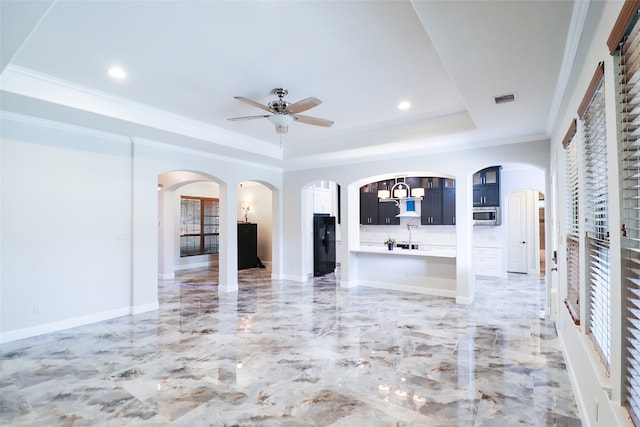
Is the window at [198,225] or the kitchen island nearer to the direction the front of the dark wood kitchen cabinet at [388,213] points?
the kitchen island

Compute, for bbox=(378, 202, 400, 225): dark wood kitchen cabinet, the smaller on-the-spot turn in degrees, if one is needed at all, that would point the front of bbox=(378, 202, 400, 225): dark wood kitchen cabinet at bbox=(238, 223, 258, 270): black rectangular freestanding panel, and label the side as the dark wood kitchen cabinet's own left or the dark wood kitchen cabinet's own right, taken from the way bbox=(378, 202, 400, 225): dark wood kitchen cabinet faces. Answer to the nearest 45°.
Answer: approximately 90° to the dark wood kitchen cabinet's own right

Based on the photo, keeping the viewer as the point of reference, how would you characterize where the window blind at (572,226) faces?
facing to the left of the viewer

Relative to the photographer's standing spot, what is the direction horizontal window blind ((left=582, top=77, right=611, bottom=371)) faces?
facing to the left of the viewer

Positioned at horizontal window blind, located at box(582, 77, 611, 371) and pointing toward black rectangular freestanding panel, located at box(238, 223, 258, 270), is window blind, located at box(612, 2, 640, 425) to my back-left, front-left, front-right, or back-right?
back-left

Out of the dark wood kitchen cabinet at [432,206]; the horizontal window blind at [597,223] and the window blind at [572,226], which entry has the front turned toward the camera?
the dark wood kitchen cabinet

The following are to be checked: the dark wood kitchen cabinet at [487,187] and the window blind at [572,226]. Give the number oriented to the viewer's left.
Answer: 1

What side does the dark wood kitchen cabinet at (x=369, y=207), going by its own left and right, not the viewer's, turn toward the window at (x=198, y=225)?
right

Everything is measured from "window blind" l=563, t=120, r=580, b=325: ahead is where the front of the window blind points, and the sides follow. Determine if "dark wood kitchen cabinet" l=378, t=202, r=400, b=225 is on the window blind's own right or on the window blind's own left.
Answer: on the window blind's own right

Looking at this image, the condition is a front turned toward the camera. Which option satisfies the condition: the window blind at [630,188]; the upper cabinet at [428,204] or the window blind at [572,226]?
the upper cabinet

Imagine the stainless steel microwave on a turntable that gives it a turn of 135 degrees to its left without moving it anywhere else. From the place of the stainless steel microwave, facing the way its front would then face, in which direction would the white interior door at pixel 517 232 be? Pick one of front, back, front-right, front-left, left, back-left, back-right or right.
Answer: front

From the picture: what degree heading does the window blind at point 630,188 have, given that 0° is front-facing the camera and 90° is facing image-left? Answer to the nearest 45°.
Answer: approximately 90°

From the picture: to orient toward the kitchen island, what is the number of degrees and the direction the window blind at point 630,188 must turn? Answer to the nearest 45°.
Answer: approximately 45° to its right

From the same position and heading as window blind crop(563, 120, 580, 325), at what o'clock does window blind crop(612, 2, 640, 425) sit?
window blind crop(612, 2, 640, 425) is roughly at 9 o'clock from window blind crop(563, 120, 580, 325).

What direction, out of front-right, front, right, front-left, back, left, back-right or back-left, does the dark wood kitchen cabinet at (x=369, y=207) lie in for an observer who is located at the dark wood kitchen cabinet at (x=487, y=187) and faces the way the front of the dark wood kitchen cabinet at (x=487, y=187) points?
right
